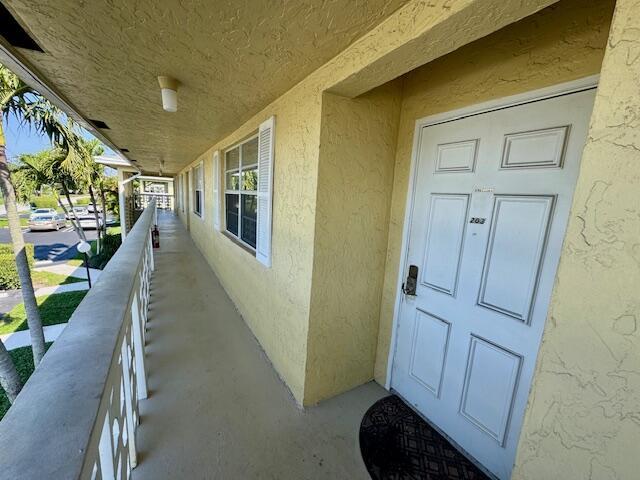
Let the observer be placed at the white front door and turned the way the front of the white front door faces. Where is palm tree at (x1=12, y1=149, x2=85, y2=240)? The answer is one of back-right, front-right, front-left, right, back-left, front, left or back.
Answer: front-right

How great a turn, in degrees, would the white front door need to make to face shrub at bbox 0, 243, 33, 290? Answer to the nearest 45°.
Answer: approximately 45° to its right

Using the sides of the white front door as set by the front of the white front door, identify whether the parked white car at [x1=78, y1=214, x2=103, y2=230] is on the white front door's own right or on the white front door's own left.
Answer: on the white front door's own right

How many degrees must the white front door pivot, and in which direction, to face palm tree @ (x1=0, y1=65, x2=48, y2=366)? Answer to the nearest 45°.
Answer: approximately 45° to its right

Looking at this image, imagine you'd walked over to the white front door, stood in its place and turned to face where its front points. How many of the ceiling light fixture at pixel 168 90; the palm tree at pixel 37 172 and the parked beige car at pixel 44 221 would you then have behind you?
0

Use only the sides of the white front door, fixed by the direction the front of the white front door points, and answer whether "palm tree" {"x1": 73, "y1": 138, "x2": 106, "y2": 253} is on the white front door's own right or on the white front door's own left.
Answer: on the white front door's own right

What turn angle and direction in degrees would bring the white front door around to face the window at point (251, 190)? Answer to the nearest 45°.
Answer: approximately 45° to its right
